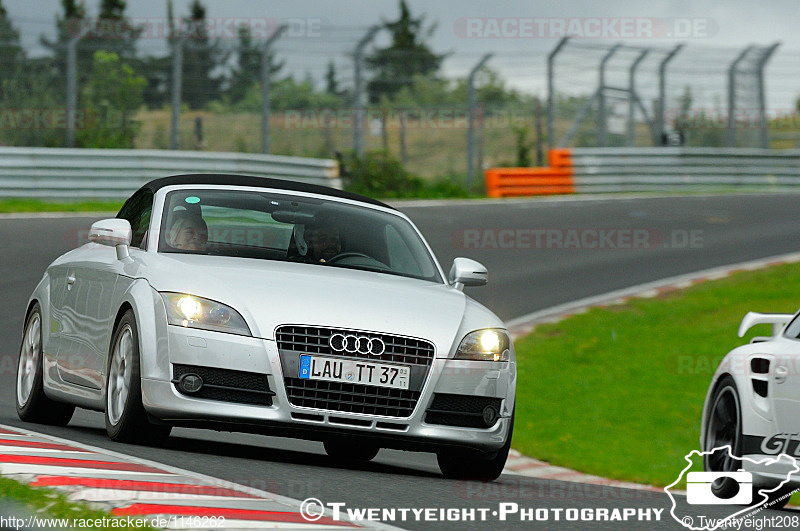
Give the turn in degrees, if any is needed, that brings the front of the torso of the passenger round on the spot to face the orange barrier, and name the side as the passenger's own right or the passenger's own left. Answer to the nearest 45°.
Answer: approximately 135° to the passenger's own left

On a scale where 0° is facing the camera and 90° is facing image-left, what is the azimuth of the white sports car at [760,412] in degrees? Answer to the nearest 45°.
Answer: approximately 315°

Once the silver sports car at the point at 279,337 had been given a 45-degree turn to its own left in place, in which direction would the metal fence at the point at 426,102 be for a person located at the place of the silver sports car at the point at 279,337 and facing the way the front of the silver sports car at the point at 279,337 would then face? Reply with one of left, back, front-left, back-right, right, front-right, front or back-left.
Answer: left

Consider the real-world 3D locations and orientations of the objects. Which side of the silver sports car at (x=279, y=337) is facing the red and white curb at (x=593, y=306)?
left

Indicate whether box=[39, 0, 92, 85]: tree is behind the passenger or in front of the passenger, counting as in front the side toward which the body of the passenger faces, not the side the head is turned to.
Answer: behind

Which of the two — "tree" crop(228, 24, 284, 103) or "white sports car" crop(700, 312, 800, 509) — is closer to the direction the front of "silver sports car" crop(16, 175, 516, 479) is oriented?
the white sports car

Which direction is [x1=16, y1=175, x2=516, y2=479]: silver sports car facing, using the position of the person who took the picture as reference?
facing the viewer and to the right of the viewer

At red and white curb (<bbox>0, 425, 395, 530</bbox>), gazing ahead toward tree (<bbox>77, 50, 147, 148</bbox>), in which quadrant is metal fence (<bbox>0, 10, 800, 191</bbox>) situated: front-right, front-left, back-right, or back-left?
front-right

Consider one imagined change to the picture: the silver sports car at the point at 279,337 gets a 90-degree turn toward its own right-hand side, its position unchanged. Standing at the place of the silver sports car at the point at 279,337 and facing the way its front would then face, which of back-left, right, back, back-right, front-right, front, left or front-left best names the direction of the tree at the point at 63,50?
back-right

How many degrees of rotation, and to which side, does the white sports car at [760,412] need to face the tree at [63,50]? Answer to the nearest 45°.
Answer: approximately 180°

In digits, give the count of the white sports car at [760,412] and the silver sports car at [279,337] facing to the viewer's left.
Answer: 0

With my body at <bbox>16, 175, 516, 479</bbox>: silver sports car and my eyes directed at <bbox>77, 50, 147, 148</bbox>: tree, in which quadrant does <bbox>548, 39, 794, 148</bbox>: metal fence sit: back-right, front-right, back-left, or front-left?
front-right

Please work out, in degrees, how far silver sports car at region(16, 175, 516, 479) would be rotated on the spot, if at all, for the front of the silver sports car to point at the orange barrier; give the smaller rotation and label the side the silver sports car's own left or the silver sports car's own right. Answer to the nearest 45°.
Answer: approximately 135° to the silver sports car's own left

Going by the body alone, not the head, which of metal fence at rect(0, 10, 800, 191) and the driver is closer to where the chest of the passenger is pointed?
the driver

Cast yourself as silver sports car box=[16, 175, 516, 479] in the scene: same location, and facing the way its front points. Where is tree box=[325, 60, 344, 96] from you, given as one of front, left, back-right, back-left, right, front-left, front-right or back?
back-left
